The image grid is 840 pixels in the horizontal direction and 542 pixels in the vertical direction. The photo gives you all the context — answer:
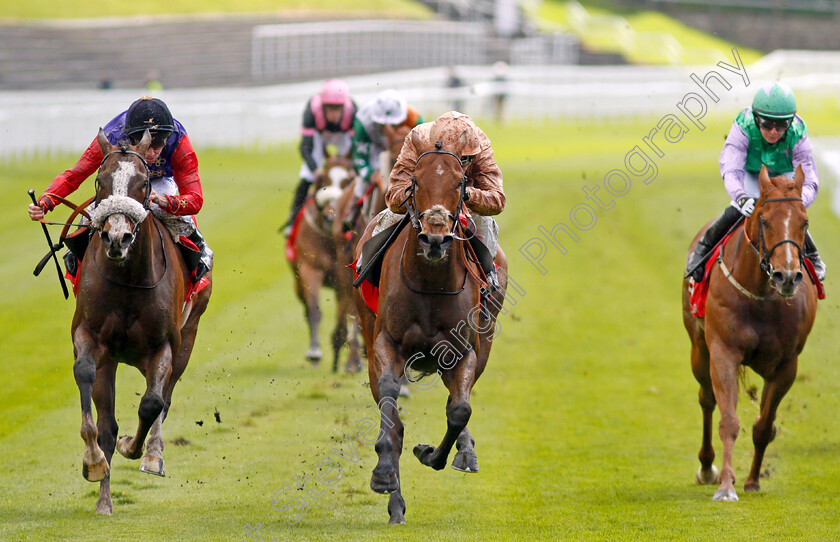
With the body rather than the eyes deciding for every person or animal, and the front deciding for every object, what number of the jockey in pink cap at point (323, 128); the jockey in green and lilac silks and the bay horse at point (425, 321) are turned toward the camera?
3

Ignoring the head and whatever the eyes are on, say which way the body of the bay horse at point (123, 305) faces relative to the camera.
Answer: toward the camera

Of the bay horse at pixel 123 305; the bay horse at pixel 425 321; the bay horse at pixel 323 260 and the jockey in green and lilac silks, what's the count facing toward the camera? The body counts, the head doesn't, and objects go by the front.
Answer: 4

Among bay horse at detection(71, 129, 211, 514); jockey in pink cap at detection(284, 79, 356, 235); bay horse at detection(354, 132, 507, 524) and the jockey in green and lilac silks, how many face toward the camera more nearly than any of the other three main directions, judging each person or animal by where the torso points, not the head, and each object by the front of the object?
4

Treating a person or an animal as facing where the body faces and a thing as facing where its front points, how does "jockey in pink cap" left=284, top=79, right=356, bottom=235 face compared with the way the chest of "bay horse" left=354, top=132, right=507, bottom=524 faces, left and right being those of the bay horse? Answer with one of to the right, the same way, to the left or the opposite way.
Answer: the same way

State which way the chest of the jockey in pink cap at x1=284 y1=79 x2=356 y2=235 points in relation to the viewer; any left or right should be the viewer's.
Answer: facing the viewer

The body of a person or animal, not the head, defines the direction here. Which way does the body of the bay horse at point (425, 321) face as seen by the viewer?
toward the camera

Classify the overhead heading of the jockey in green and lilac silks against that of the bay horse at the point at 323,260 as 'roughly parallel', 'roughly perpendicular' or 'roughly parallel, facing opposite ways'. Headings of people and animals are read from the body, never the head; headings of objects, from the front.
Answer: roughly parallel

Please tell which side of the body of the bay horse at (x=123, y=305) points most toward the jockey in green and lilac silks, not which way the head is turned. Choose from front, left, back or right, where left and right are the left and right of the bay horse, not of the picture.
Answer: left

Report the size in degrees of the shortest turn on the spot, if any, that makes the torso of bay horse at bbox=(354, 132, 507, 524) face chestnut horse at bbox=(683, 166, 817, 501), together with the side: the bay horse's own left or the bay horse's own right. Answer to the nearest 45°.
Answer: approximately 135° to the bay horse's own left

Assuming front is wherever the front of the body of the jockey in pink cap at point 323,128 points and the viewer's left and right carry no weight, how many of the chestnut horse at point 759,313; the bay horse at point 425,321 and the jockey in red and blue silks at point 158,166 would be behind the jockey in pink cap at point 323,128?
0
